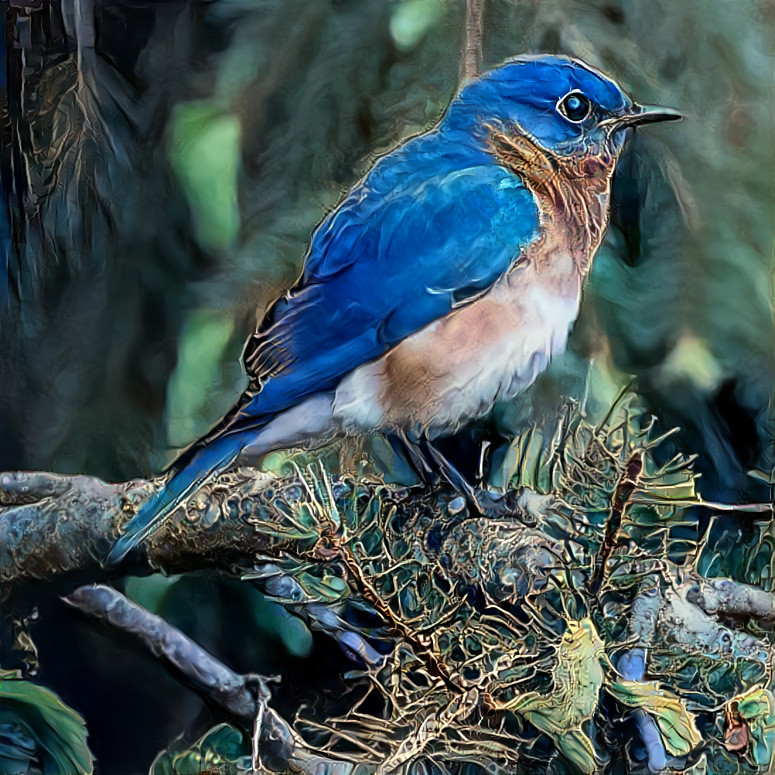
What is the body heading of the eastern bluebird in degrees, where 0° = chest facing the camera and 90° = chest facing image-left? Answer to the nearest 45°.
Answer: approximately 270°
